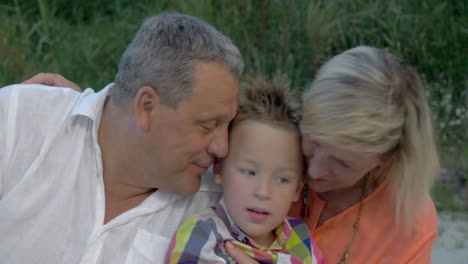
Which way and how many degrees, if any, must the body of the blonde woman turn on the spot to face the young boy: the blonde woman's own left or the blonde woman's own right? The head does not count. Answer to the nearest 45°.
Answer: approximately 45° to the blonde woman's own right

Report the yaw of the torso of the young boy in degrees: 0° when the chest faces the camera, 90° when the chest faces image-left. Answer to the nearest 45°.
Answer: approximately 0°

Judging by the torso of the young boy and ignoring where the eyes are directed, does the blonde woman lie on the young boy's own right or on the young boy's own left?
on the young boy's own left

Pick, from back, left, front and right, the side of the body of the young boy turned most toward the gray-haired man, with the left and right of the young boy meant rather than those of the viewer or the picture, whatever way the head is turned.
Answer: right
